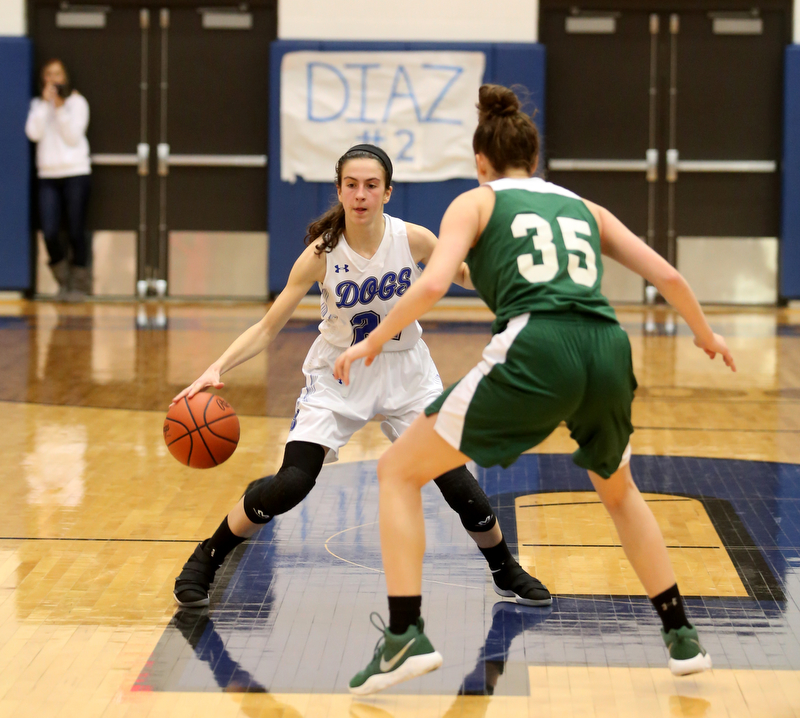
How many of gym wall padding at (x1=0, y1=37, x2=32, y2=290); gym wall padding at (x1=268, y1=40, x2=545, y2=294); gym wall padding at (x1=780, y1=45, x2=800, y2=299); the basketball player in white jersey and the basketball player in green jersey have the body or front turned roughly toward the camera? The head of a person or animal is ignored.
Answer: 4

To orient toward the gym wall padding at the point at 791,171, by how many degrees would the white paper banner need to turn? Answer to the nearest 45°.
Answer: approximately 90° to its left

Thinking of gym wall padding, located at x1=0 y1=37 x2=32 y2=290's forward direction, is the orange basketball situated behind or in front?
in front

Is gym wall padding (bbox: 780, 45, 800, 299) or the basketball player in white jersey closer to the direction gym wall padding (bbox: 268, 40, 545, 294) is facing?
the basketball player in white jersey

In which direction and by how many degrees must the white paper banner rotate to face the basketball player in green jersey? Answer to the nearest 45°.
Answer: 0° — it already faces them

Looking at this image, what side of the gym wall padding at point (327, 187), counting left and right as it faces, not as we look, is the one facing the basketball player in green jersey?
front

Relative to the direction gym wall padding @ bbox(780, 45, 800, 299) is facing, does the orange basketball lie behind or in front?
in front
